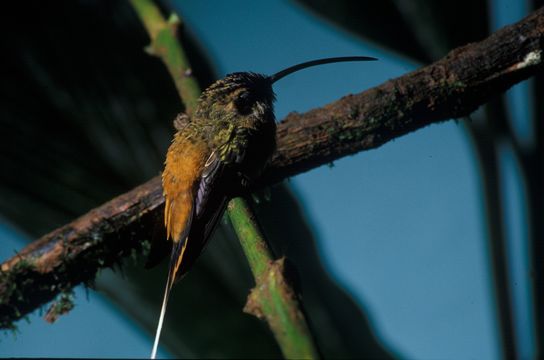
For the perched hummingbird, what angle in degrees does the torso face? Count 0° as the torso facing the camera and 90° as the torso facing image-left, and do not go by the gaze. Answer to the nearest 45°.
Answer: approximately 270°
